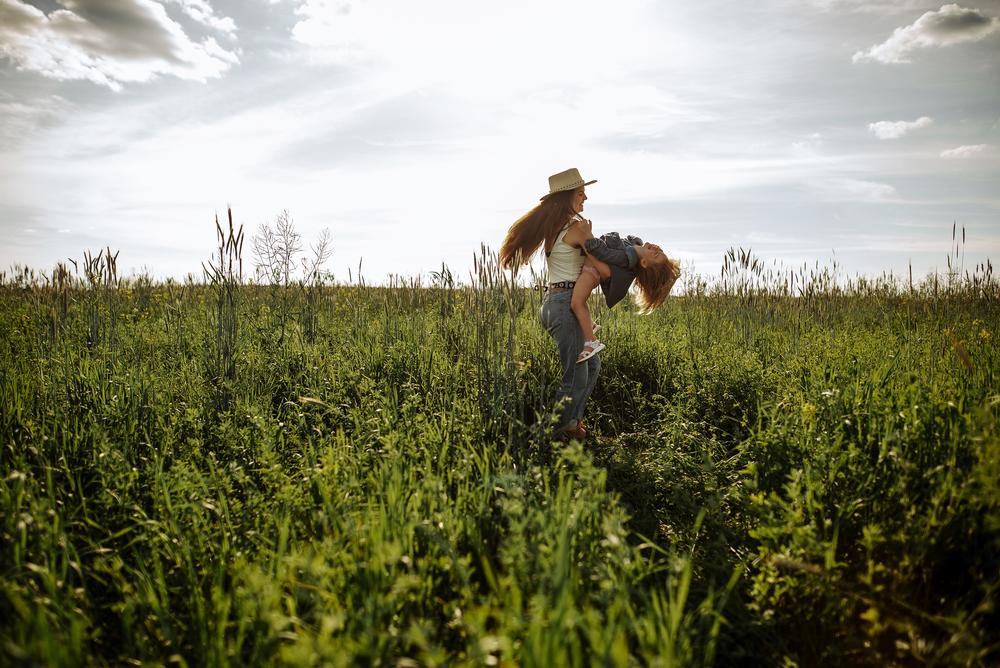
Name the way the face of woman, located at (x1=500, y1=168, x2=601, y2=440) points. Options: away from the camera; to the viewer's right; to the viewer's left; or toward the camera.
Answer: to the viewer's right

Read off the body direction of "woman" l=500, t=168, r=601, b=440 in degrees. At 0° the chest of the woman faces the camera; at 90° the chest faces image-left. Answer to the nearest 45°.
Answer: approximately 270°
